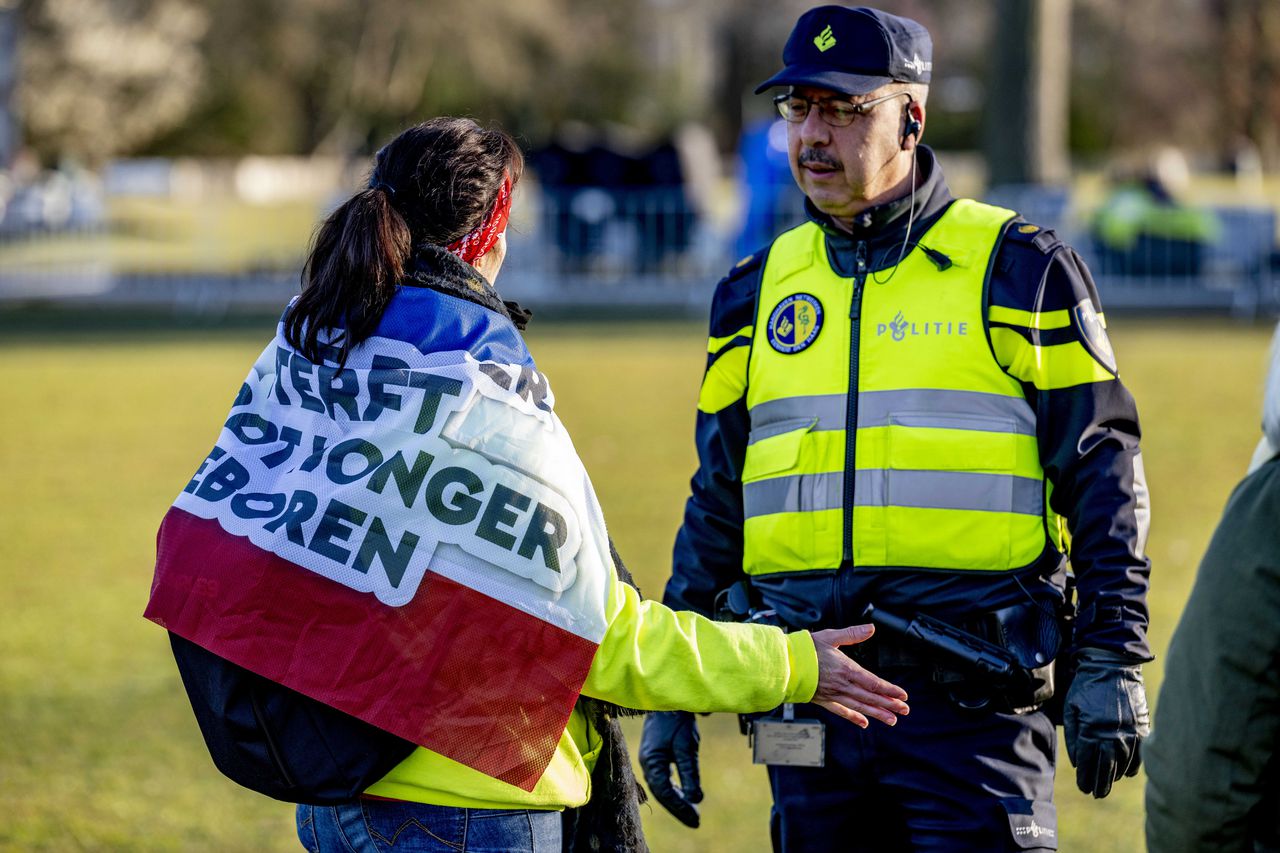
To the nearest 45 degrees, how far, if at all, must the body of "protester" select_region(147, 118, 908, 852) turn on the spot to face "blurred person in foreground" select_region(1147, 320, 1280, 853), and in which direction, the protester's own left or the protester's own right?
approximately 90° to the protester's own right

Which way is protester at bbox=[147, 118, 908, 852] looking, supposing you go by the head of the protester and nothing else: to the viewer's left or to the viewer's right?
to the viewer's right

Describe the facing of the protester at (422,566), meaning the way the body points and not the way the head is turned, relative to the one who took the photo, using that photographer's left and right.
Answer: facing away from the viewer and to the right of the viewer

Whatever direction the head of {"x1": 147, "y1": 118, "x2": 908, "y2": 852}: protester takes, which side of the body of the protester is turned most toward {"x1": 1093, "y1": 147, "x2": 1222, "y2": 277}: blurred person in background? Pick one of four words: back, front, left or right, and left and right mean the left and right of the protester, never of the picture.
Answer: front

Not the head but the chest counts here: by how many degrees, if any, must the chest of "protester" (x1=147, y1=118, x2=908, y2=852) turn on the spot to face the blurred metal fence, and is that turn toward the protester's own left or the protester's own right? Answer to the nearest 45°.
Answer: approximately 45° to the protester's own left

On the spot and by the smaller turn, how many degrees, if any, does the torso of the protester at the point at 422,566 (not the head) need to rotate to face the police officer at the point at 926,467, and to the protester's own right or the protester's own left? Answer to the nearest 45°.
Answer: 0° — they already face them

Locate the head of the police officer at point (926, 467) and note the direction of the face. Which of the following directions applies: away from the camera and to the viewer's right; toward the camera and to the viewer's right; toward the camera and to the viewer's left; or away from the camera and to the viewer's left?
toward the camera and to the viewer's left
